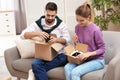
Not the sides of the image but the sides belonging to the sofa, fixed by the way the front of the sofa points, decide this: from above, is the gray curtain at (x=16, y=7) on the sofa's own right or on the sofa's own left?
on the sofa's own right

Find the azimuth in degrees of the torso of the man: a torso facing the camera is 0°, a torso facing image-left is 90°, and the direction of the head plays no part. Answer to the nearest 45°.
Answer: approximately 0°

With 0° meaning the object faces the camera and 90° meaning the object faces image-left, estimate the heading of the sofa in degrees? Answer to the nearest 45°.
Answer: approximately 45°

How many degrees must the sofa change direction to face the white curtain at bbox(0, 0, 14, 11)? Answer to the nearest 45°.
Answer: approximately 90° to its right
